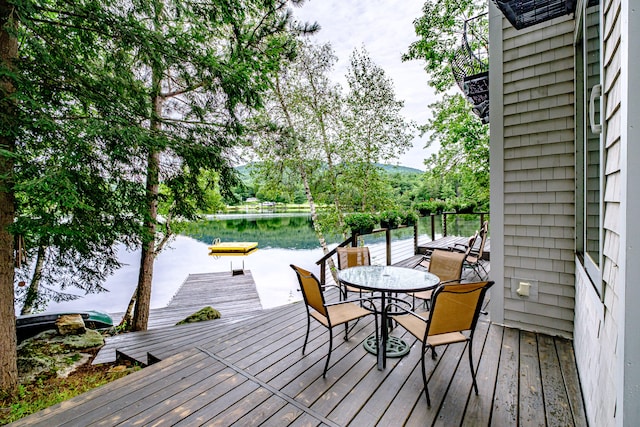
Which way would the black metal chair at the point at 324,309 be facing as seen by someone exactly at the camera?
facing away from the viewer and to the right of the viewer

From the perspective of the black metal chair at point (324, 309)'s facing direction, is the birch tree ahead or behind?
ahead
